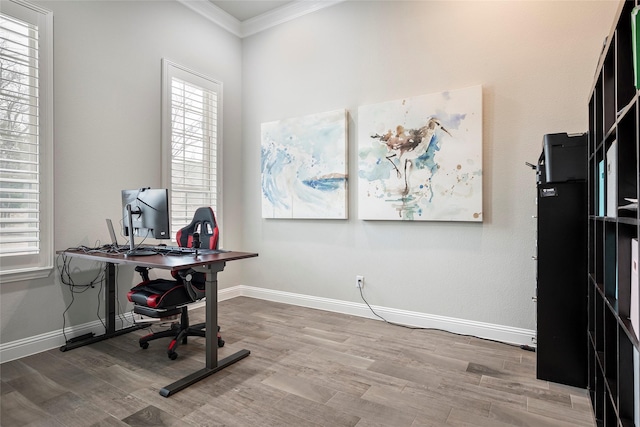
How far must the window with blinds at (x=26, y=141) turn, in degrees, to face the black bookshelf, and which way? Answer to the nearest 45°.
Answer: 0° — it already faces it

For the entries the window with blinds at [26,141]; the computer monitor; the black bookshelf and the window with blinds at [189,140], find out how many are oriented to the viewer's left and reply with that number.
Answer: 1

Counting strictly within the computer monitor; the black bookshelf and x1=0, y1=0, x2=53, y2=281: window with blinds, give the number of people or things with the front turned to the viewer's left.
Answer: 1

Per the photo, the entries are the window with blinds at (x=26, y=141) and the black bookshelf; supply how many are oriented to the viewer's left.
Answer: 1

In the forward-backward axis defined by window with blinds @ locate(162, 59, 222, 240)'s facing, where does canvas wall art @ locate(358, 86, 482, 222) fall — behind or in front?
in front

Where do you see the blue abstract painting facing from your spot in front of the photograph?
facing the viewer and to the left of the viewer

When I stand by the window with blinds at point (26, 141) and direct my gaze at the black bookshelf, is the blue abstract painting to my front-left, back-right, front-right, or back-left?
front-left

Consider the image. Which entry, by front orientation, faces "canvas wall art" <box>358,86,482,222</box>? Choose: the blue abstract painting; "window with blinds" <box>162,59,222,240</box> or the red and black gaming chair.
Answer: the window with blinds

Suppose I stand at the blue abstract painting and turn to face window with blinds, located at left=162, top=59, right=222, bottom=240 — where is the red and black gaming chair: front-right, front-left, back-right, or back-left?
front-left

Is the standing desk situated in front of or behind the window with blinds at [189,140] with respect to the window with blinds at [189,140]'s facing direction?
in front

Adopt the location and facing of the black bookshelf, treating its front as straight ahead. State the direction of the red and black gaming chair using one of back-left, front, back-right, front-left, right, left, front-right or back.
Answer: front

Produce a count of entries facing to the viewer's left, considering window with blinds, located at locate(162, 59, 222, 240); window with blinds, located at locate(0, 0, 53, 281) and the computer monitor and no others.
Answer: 0

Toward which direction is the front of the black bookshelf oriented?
to the viewer's left

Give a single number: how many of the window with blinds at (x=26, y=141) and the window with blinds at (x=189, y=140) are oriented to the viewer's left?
0
